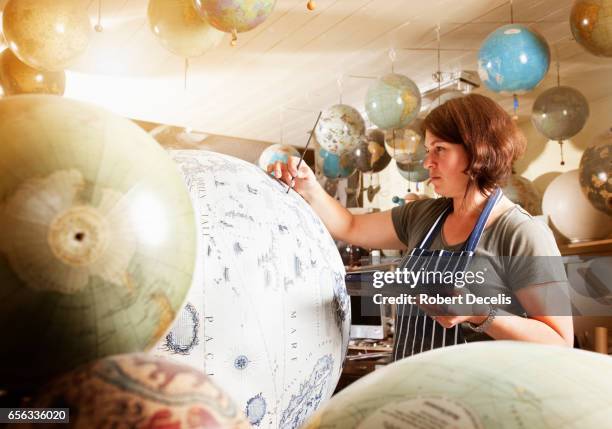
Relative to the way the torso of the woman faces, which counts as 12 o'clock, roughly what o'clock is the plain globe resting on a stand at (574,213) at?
The plain globe resting on a stand is roughly at 5 o'clock from the woman.

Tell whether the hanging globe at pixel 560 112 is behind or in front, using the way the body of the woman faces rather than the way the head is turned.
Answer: behind

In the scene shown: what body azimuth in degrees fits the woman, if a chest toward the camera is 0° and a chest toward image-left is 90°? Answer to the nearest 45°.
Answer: approximately 45°

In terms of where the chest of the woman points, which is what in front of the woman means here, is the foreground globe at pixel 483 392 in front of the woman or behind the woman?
in front

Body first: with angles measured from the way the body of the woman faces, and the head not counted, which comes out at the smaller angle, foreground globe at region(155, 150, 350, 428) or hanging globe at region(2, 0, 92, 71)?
the foreground globe

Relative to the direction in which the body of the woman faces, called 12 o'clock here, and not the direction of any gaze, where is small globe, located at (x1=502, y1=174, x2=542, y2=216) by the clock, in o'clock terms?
The small globe is roughly at 5 o'clock from the woman.

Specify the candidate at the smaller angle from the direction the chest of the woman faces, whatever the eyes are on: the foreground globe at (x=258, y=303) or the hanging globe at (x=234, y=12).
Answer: the foreground globe

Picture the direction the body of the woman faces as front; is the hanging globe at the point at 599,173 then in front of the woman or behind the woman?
behind

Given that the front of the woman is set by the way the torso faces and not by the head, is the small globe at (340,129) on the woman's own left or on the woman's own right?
on the woman's own right
